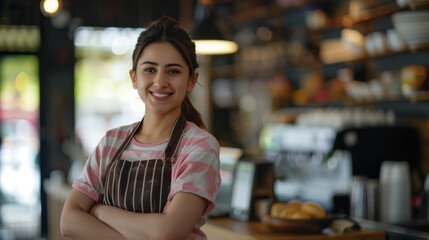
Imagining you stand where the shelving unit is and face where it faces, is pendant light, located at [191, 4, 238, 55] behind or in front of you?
in front

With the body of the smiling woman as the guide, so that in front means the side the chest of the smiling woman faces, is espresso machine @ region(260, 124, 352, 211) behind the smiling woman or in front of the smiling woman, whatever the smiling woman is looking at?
behind

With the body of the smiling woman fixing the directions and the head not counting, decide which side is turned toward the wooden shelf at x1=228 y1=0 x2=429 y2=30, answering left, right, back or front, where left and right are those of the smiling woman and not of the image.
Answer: back

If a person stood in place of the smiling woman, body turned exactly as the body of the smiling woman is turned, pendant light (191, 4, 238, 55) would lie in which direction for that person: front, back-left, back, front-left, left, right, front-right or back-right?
back-right

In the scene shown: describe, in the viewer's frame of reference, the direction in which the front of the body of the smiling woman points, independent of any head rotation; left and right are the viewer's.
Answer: facing the viewer and to the left of the viewer

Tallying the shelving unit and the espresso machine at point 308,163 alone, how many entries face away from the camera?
0
